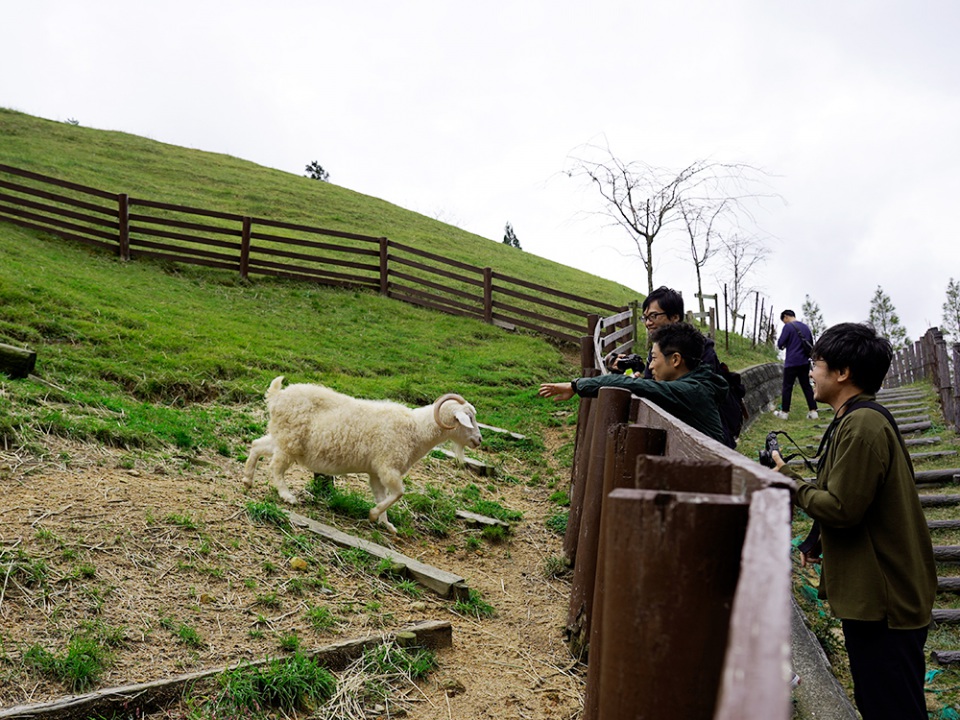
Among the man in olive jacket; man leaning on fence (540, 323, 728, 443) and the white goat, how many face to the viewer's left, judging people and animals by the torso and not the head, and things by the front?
2

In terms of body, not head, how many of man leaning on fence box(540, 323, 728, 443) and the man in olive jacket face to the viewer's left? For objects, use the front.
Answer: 2

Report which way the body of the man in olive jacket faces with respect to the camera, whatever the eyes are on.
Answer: to the viewer's left

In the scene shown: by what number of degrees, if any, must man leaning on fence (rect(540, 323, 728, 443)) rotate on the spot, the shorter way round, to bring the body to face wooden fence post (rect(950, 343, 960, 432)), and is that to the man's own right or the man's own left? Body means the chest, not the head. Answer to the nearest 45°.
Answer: approximately 135° to the man's own right

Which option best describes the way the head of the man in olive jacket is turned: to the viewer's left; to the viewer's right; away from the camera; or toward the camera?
to the viewer's left

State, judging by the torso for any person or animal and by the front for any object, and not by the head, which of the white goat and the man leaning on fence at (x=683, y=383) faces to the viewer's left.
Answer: the man leaning on fence

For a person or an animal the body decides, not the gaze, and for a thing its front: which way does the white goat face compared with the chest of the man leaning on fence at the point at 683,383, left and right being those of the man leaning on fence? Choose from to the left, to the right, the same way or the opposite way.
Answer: the opposite way

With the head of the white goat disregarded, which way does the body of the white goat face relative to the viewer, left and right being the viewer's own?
facing to the right of the viewer

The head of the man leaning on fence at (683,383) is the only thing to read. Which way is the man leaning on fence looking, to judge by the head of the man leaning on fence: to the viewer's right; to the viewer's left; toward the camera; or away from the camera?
to the viewer's left

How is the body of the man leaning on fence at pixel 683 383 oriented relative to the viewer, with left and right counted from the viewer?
facing to the left of the viewer
